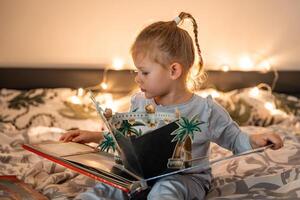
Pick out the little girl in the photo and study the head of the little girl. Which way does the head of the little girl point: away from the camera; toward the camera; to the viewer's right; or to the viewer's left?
to the viewer's left

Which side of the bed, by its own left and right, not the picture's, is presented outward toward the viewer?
front

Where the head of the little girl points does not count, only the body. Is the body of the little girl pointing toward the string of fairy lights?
no
